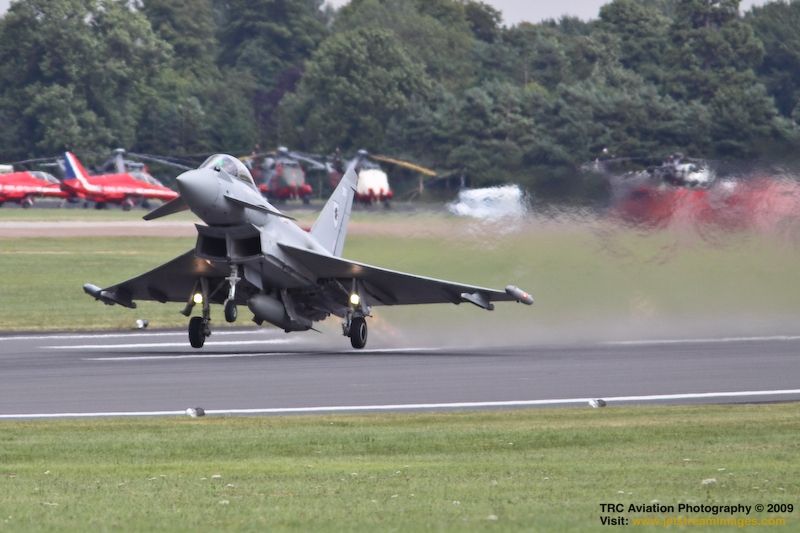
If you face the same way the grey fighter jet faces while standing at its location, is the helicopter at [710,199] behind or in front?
behind

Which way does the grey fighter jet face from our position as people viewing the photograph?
facing the viewer and to the left of the viewer
